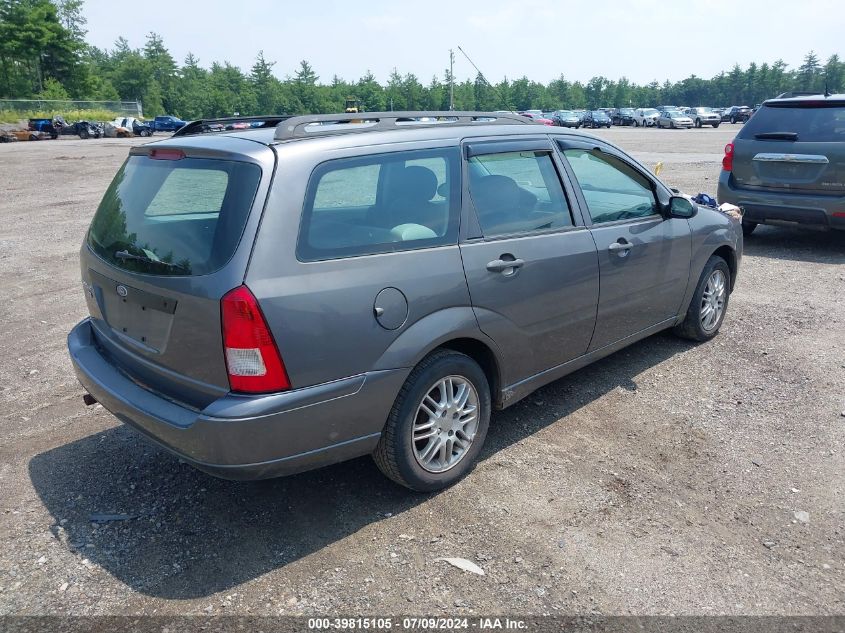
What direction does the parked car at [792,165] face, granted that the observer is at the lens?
facing away from the viewer

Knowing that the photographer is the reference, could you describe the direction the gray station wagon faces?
facing away from the viewer and to the right of the viewer
